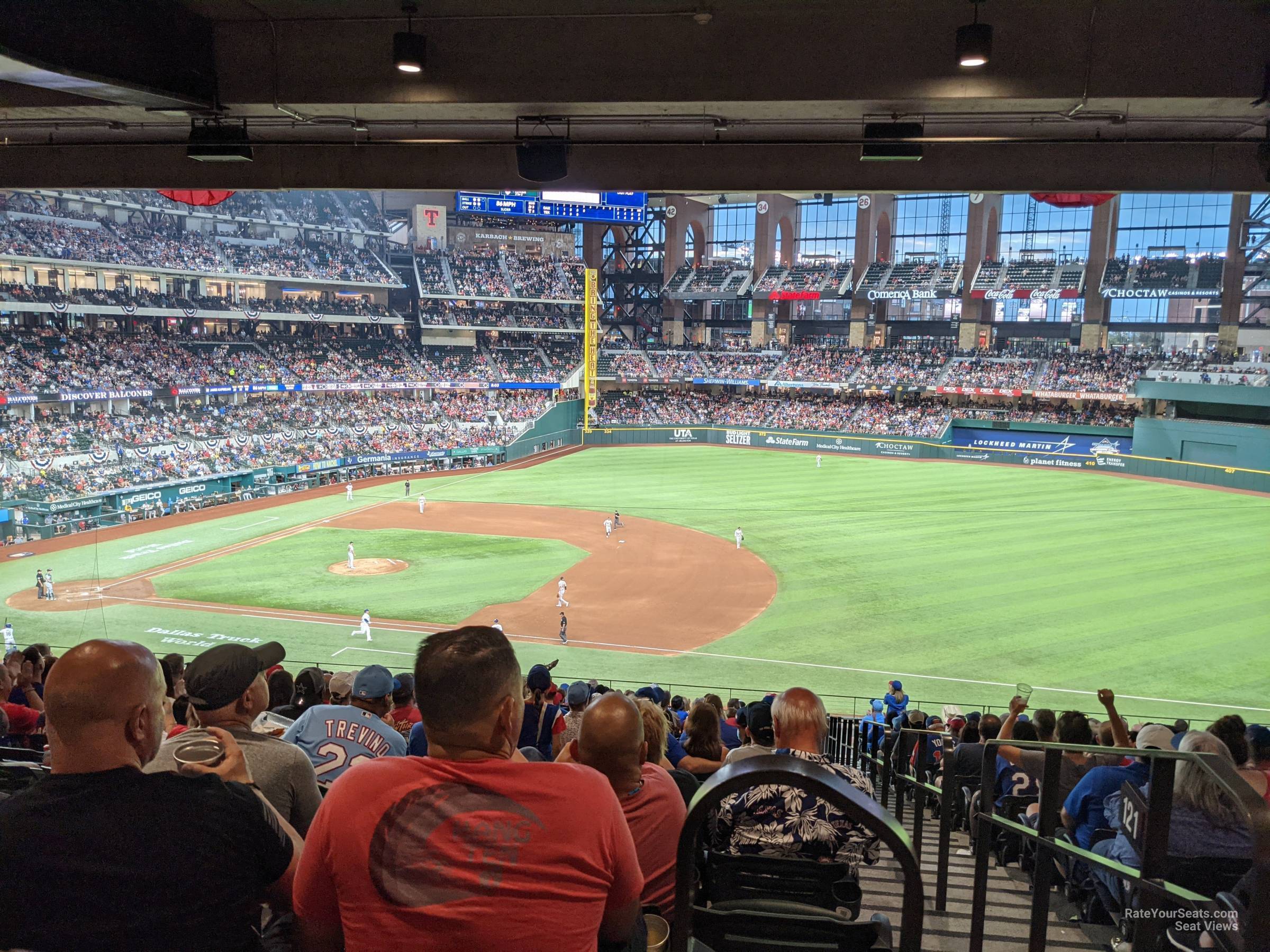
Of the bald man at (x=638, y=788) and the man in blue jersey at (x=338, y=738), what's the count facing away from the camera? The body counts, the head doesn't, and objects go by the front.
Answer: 2

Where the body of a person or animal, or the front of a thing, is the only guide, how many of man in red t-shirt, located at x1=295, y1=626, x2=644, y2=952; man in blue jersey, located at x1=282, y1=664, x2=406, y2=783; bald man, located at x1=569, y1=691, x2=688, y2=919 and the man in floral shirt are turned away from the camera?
4

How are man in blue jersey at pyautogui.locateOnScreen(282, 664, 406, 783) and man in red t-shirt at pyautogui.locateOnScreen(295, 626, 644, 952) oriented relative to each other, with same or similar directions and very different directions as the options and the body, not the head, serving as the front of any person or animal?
same or similar directions

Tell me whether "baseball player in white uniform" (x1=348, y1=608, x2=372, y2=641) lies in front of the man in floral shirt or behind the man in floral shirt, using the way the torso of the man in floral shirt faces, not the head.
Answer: in front

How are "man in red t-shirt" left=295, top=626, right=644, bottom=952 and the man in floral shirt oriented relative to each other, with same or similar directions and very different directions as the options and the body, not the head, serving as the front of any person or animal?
same or similar directions

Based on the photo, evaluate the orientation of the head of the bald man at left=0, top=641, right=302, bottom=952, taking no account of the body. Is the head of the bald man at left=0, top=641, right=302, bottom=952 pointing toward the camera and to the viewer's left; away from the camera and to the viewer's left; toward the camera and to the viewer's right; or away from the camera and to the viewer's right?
away from the camera and to the viewer's right

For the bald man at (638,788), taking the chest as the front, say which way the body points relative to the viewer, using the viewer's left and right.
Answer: facing away from the viewer

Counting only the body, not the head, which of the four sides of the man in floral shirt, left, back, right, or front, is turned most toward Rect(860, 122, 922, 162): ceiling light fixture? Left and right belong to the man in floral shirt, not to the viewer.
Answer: front

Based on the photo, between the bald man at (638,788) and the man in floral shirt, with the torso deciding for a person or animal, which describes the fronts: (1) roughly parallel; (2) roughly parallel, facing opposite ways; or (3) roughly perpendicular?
roughly parallel

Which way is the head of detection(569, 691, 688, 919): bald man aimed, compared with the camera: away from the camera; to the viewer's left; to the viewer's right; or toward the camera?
away from the camera

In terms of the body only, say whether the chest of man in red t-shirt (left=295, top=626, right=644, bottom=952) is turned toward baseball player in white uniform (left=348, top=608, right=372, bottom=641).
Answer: yes

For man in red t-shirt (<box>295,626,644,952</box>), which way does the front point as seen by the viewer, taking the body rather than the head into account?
away from the camera

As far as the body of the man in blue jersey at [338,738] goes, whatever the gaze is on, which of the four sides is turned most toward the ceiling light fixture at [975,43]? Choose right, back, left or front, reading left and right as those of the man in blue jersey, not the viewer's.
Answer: right

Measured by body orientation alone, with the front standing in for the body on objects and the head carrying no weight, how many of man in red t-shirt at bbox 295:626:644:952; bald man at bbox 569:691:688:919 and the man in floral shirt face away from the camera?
3

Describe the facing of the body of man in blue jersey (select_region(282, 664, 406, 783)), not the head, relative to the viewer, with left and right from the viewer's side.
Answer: facing away from the viewer

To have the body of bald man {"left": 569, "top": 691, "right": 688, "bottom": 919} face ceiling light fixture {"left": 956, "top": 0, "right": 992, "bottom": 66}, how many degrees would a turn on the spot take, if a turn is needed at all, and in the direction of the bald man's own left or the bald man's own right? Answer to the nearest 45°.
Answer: approximately 45° to the bald man's own right

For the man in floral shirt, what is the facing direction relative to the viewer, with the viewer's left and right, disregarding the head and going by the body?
facing away from the viewer
